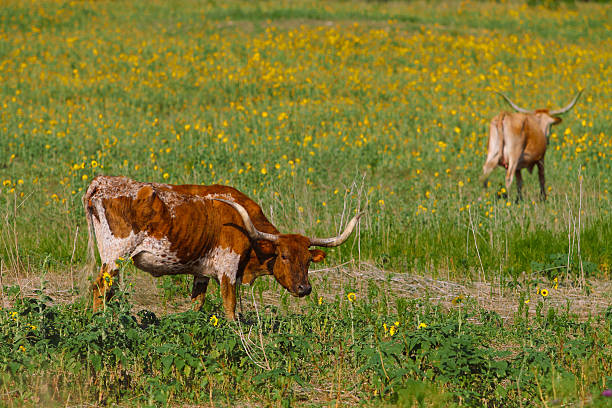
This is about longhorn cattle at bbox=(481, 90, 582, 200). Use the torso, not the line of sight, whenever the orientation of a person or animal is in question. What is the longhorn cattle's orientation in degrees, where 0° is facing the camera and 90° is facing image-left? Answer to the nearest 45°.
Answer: approximately 225°
